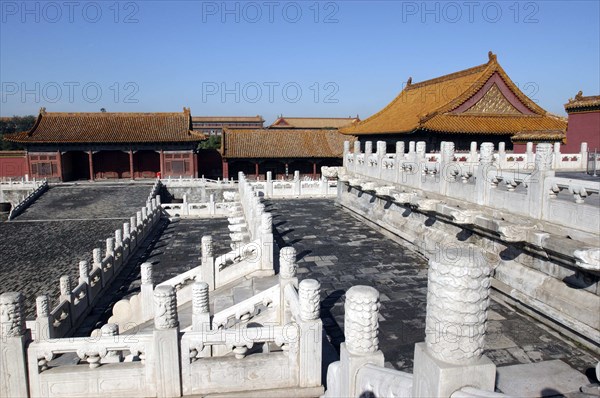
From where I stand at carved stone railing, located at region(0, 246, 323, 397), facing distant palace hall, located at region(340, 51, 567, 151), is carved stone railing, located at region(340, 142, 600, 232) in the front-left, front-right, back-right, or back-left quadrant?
front-right

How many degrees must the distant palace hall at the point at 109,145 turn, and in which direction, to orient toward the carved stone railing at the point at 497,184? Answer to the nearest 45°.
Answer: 0° — it already faces it

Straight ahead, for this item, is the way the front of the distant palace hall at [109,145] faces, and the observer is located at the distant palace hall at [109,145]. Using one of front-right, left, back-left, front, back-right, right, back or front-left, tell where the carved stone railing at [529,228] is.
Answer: front

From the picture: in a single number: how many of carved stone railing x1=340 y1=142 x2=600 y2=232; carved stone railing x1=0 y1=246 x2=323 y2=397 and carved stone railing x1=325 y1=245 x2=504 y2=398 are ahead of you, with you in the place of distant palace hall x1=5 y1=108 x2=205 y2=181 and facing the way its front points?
3

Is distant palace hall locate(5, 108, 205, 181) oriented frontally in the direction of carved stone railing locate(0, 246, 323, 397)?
yes

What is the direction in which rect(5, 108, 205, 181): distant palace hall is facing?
toward the camera

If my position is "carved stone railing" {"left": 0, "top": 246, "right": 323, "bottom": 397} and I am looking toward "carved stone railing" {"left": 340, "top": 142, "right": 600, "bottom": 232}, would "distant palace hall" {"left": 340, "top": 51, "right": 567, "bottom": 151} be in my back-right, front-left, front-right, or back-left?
front-left

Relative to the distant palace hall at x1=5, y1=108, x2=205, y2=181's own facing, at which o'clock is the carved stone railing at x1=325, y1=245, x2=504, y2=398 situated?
The carved stone railing is roughly at 12 o'clock from the distant palace hall.

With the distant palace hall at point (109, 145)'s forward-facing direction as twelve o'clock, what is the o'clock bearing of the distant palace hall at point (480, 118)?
the distant palace hall at point (480, 118) is roughly at 11 o'clock from the distant palace hall at point (109, 145).
